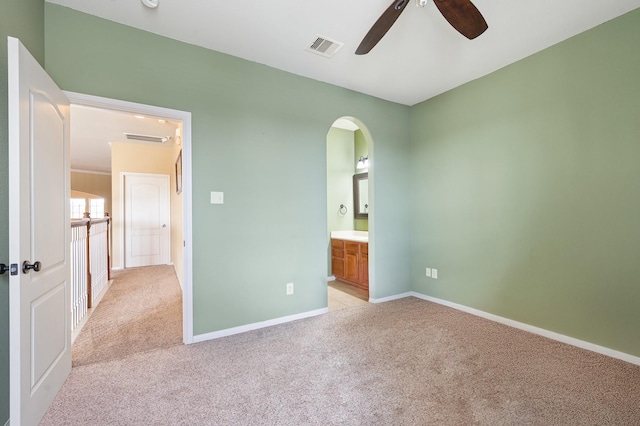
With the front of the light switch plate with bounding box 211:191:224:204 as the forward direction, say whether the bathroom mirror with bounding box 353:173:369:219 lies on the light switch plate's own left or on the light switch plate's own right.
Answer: on the light switch plate's own left

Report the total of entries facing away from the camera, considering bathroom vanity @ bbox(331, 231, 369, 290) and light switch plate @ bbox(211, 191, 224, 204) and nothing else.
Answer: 0

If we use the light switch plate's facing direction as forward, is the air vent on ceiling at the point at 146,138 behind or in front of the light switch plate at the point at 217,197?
behind

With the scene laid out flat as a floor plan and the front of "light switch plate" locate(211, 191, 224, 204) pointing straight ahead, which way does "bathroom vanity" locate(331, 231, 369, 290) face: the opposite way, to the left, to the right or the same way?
to the right

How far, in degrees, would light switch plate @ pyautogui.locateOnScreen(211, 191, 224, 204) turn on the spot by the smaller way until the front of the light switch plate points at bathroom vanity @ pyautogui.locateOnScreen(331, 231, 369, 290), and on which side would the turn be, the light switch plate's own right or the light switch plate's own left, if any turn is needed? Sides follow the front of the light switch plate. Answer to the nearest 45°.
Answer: approximately 135° to the light switch plate's own left

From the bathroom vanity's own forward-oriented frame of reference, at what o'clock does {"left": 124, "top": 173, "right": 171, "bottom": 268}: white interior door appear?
The white interior door is roughly at 2 o'clock from the bathroom vanity.

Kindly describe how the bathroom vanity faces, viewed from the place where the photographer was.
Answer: facing the viewer and to the left of the viewer

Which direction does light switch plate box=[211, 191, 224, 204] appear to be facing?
toward the camera

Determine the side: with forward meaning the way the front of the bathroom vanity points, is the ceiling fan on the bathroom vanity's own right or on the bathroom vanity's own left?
on the bathroom vanity's own left

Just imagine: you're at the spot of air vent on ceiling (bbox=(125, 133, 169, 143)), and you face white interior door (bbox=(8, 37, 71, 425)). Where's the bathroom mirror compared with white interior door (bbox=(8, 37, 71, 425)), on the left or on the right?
left

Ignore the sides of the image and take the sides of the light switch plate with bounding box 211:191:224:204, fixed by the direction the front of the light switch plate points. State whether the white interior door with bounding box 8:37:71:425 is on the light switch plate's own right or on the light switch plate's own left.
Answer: on the light switch plate's own right

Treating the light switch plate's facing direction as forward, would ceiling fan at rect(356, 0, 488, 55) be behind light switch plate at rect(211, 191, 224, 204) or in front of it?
in front

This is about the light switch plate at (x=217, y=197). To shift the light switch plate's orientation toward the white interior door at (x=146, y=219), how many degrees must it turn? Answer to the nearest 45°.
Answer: approximately 180°
